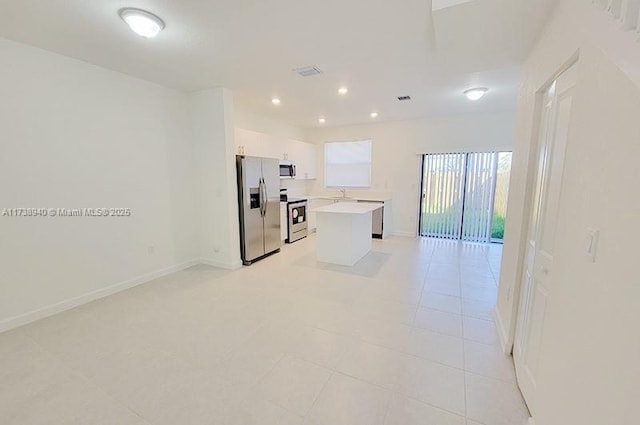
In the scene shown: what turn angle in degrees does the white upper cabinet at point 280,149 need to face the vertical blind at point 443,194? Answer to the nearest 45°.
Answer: approximately 45° to its left

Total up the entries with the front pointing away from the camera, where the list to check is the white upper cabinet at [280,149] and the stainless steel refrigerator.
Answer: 0

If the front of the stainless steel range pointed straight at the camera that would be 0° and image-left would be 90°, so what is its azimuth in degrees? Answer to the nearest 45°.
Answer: approximately 315°

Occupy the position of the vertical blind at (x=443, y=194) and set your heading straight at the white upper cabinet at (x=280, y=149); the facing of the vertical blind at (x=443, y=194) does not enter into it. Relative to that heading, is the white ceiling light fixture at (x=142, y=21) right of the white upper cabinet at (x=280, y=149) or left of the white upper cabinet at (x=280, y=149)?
left

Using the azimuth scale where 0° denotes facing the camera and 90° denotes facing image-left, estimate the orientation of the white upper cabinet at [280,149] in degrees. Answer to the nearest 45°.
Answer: approximately 315°

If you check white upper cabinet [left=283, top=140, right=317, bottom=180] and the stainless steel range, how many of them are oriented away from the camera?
0

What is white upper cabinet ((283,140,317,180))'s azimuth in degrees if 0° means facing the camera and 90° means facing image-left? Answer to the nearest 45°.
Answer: approximately 315°

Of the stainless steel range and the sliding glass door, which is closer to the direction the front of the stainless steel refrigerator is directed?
the sliding glass door

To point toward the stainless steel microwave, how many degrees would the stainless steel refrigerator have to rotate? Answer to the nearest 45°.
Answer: approximately 90° to its left

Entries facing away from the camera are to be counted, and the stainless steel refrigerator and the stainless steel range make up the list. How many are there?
0

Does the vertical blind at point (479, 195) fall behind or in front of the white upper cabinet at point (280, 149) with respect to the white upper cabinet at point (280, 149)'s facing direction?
in front
